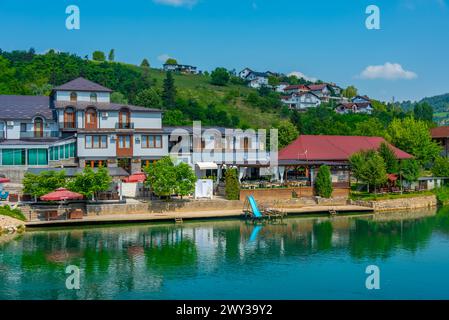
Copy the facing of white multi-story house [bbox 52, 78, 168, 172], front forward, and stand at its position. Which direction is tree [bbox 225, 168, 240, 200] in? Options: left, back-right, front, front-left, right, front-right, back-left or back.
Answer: front-left

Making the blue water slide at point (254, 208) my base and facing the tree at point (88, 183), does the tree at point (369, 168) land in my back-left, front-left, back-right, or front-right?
back-right

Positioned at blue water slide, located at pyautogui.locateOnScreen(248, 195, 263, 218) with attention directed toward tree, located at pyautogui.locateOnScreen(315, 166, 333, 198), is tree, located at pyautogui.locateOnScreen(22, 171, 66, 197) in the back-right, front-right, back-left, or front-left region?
back-left

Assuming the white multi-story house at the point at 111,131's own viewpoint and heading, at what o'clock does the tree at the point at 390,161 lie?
The tree is roughly at 9 o'clock from the white multi-story house.

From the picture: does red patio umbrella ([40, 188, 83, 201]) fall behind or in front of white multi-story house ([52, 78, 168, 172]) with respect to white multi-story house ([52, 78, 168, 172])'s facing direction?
in front

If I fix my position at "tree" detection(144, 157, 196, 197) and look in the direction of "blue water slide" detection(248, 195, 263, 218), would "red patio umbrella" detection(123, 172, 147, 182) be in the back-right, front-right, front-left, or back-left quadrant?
back-left

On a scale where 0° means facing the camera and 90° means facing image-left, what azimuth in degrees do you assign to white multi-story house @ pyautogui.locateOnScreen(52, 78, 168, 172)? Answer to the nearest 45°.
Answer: approximately 0°

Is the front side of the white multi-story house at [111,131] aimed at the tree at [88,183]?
yes

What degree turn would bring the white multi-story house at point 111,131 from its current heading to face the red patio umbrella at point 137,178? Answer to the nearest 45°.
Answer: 0° — it already faces it

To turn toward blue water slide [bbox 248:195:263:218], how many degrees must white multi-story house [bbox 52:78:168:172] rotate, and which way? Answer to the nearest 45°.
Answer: approximately 45° to its left

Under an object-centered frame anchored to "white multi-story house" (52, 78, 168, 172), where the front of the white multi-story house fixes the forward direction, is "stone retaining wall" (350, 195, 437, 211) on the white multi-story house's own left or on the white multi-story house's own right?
on the white multi-story house's own left

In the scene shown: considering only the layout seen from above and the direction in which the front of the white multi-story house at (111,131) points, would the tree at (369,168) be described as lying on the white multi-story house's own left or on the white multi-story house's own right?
on the white multi-story house's own left

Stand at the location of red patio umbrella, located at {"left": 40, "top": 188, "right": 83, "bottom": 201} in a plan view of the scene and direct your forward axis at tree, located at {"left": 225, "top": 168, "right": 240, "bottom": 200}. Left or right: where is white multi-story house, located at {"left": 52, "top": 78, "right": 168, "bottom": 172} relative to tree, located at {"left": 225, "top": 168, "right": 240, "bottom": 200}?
left
